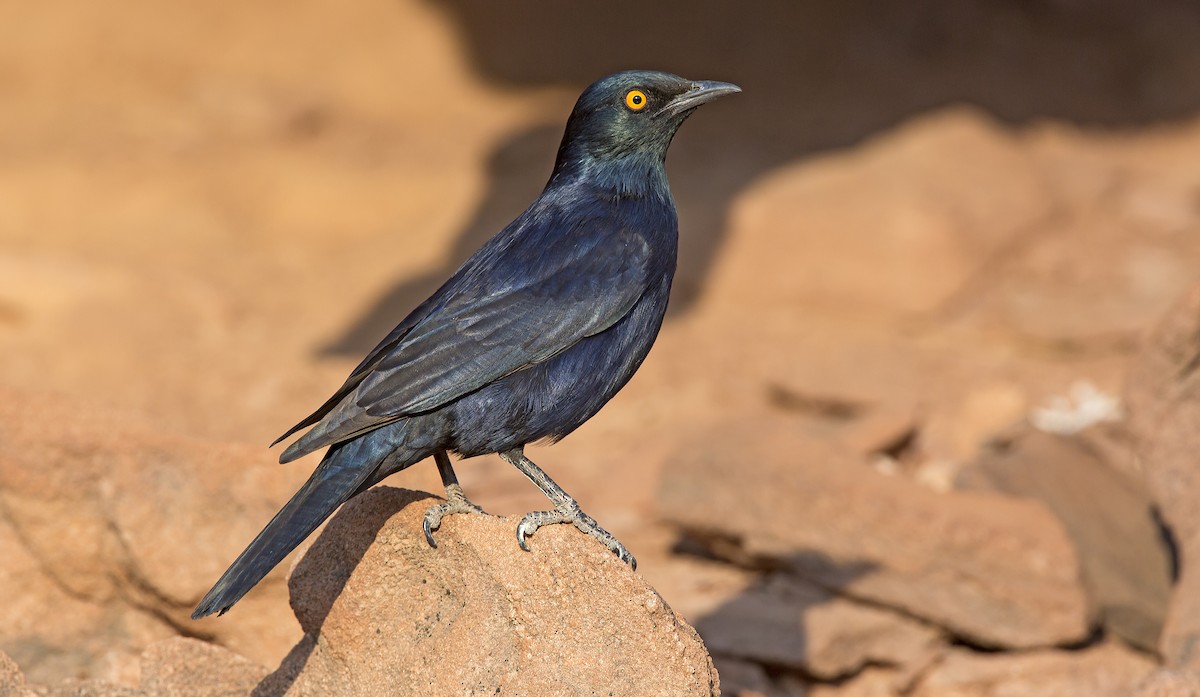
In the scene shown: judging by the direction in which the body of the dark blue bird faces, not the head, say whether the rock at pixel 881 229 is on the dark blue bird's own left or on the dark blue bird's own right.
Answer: on the dark blue bird's own left

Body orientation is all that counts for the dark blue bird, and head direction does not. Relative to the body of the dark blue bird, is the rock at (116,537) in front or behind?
behind

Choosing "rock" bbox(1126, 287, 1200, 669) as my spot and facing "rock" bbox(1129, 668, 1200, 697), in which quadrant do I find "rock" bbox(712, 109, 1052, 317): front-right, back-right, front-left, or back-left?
back-right

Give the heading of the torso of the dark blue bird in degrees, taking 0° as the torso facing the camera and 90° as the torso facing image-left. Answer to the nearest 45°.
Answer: approximately 270°

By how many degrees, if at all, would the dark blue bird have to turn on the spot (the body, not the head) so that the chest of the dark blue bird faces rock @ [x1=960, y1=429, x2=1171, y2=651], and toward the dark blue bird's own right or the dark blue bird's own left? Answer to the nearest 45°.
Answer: approximately 45° to the dark blue bird's own left

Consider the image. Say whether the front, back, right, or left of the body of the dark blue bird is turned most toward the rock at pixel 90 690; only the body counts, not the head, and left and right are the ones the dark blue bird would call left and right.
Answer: back

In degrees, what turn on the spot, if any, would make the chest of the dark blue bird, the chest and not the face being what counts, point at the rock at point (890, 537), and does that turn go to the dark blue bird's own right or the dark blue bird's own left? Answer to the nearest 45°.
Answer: approximately 45° to the dark blue bird's own left
